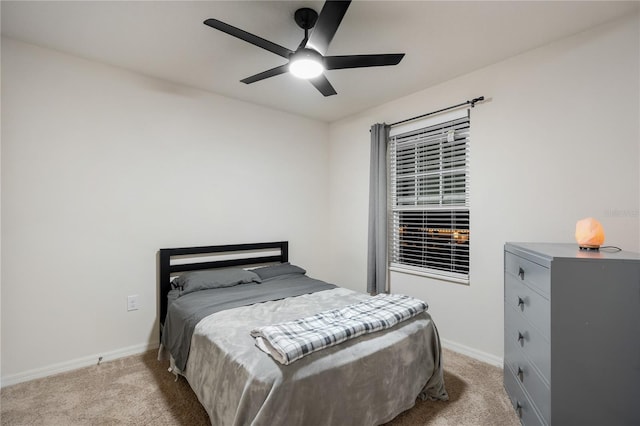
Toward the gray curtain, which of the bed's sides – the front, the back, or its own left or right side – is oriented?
left

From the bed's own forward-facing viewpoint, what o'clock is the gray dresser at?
The gray dresser is roughly at 11 o'clock from the bed.

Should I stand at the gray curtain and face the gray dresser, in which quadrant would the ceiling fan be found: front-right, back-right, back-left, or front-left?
front-right

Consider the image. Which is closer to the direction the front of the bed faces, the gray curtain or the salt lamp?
the salt lamp

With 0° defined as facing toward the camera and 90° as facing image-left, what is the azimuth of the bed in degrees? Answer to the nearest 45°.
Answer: approximately 315°

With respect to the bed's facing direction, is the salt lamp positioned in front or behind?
in front
